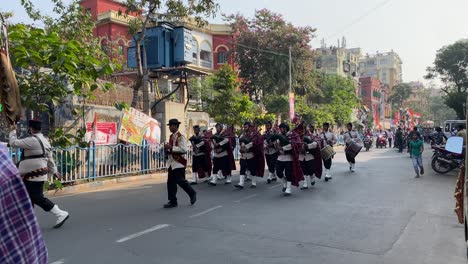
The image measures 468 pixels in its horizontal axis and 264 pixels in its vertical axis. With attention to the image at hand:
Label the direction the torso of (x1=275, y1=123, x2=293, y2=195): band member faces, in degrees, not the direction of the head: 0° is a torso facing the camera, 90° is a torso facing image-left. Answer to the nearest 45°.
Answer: approximately 45°

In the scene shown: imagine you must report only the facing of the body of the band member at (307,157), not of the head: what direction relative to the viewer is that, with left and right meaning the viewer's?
facing the viewer and to the left of the viewer

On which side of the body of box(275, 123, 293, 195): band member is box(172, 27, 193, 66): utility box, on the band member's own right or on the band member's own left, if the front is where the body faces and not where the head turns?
on the band member's own right

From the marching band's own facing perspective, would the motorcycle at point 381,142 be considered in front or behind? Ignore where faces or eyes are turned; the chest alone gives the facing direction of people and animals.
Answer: behind

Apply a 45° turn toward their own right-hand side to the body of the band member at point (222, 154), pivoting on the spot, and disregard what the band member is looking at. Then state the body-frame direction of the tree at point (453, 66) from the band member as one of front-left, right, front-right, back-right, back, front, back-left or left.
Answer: back-right

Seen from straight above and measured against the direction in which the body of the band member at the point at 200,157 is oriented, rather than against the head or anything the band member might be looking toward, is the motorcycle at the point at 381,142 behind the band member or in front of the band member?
behind

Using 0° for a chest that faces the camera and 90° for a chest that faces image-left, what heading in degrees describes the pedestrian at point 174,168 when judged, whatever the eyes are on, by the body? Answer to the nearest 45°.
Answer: approximately 90°

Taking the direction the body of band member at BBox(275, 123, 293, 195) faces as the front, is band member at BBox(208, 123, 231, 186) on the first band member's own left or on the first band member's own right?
on the first band member's own right
